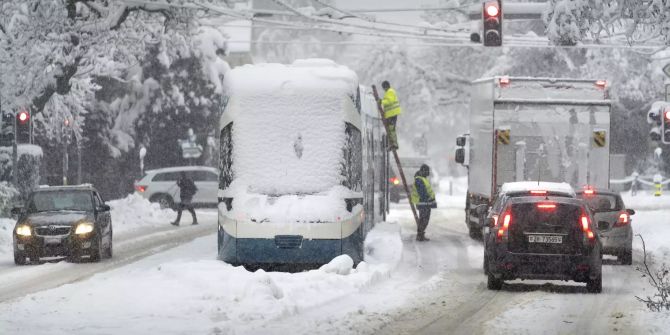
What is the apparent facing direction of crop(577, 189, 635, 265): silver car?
away from the camera

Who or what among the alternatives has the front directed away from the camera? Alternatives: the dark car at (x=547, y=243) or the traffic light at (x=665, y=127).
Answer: the dark car

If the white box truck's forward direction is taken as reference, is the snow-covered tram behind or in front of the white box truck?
behind

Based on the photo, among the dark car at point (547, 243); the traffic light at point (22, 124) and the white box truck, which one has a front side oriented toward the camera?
the traffic light

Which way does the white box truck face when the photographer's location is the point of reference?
facing away from the viewer

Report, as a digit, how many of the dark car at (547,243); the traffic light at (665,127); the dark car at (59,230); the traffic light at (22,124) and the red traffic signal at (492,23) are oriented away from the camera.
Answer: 1

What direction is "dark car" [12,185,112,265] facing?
toward the camera

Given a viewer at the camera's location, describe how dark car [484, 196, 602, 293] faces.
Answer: facing away from the viewer

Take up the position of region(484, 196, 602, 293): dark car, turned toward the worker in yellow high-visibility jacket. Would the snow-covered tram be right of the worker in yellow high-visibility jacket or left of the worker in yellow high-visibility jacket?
left

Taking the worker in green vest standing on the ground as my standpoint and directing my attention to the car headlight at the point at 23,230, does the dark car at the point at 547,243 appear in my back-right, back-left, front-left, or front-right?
front-left

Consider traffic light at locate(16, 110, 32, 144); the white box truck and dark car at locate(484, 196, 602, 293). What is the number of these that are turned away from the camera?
2

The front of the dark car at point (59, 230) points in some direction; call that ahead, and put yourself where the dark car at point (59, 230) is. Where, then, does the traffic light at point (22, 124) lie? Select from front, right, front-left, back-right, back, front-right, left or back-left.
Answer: back

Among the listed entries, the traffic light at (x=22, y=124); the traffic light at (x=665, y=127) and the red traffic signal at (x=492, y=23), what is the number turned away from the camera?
0

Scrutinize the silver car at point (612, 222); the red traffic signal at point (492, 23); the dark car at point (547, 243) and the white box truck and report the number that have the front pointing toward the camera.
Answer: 1

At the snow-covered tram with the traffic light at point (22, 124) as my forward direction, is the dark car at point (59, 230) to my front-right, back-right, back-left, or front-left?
front-left

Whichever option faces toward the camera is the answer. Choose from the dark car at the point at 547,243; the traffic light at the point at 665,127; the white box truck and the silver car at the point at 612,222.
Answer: the traffic light

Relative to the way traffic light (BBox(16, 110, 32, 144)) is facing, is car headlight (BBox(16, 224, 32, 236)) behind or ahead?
ahead

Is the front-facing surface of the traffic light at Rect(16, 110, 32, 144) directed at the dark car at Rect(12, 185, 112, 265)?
yes
